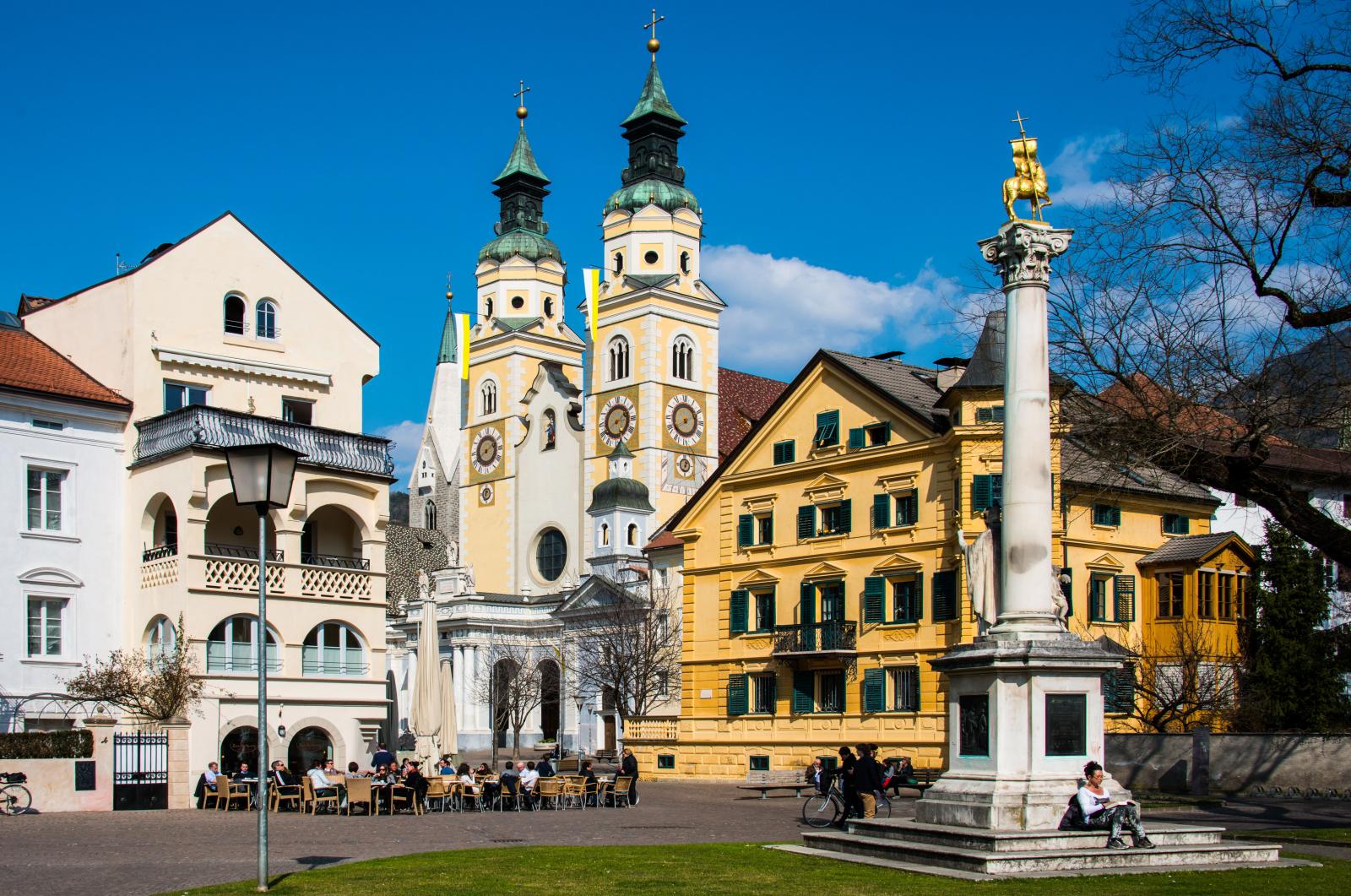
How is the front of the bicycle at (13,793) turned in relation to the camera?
facing to the left of the viewer

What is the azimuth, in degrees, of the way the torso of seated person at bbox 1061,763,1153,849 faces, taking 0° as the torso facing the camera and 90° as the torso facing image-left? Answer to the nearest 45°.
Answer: approximately 315°

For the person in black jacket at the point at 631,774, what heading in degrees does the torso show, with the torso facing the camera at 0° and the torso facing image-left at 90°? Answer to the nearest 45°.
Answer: approximately 90°

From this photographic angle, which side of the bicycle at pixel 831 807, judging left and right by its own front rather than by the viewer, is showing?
left

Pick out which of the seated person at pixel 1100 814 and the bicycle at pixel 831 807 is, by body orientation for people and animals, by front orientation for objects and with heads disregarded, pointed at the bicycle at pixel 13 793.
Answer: the bicycle at pixel 831 807

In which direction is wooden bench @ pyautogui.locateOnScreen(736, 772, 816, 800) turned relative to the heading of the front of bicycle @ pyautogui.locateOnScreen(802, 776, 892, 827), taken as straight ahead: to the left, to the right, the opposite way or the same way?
to the left
